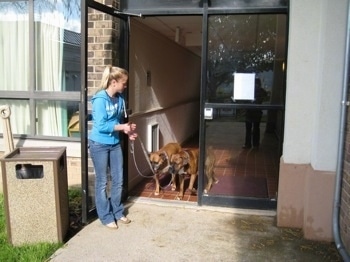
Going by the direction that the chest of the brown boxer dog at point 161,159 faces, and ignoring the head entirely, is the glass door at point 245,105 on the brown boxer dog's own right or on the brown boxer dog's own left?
on the brown boxer dog's own left

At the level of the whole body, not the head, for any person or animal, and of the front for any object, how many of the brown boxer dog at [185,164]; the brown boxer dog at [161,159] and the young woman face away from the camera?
0

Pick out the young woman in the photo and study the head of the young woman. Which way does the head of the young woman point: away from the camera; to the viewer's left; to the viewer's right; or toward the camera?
to the viewer's right

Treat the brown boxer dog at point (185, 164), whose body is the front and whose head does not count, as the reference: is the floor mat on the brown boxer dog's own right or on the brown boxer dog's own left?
on the brown boxer dog's own left

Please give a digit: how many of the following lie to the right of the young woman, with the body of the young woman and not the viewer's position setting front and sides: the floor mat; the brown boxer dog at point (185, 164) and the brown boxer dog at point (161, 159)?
0

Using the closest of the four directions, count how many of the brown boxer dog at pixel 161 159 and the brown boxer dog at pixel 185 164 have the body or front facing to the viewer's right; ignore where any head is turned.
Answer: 0

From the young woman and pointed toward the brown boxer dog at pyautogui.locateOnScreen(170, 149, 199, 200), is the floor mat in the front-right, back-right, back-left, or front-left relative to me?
front-right

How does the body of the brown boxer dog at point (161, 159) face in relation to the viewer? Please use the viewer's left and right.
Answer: facing the viewer and to the left of the viewer

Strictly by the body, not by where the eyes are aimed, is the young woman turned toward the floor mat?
no

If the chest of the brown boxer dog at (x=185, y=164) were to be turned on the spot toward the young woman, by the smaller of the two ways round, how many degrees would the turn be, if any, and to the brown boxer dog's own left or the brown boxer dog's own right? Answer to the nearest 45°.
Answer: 0° — it already faces them

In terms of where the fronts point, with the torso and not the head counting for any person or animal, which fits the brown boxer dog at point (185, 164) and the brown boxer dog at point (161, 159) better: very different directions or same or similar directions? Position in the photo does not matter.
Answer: same or similar directions

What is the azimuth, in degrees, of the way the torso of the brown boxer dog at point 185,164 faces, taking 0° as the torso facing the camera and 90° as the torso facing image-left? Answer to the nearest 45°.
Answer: approximately 45°

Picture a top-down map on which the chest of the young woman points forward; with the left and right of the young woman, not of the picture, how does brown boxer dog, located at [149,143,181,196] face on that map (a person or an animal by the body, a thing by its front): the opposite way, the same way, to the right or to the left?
to the right

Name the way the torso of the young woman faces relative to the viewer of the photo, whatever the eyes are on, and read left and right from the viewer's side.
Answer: facing the viewer and to the right of the viewer

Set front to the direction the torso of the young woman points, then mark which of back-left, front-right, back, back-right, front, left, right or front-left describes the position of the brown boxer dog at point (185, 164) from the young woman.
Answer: left

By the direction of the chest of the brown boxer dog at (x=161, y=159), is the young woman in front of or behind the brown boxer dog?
in front
